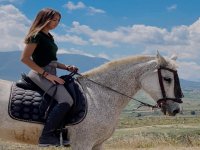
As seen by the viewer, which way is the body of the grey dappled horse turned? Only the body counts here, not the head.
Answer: to the viewer's right

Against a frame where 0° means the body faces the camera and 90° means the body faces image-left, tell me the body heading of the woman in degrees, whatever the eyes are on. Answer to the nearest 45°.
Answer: approximately 270°
